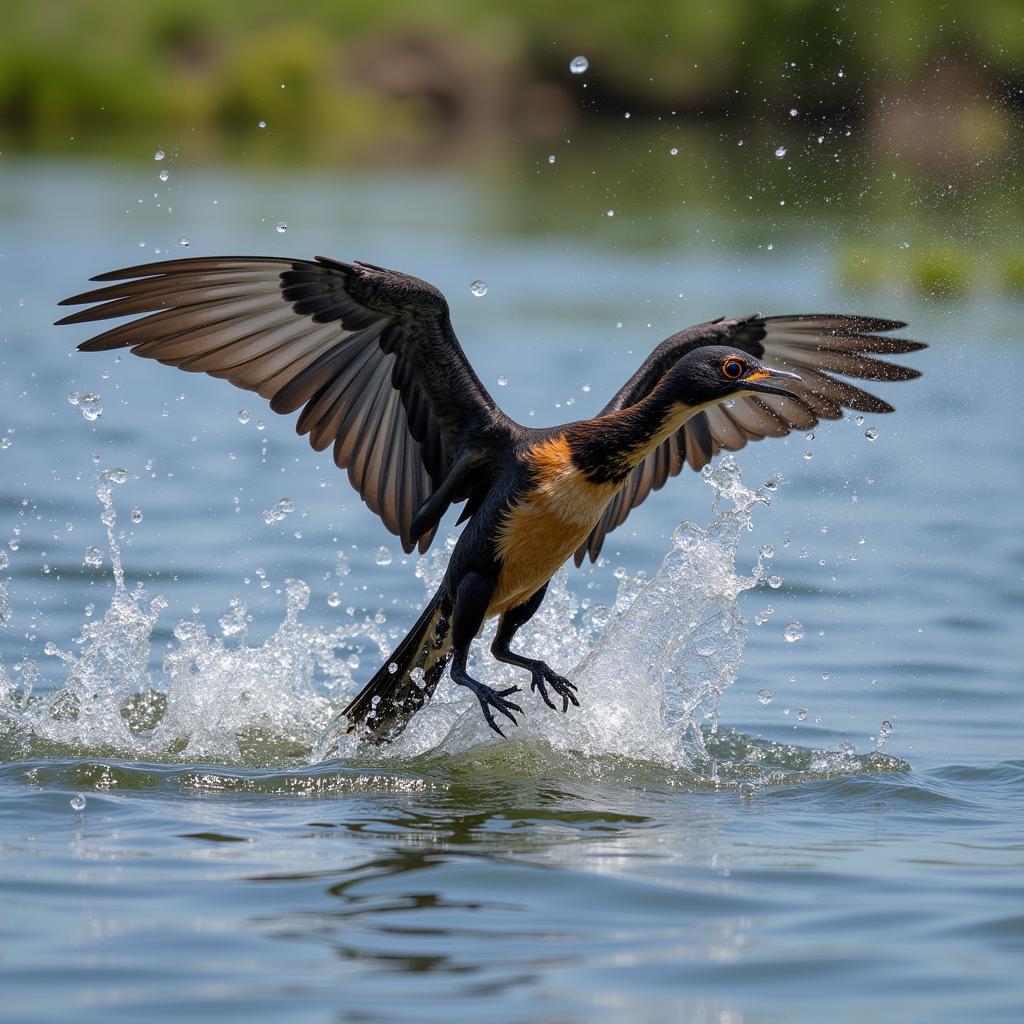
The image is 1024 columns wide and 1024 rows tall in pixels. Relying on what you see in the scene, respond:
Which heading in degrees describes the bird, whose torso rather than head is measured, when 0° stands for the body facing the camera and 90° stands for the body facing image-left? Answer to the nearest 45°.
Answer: approximately 315°
